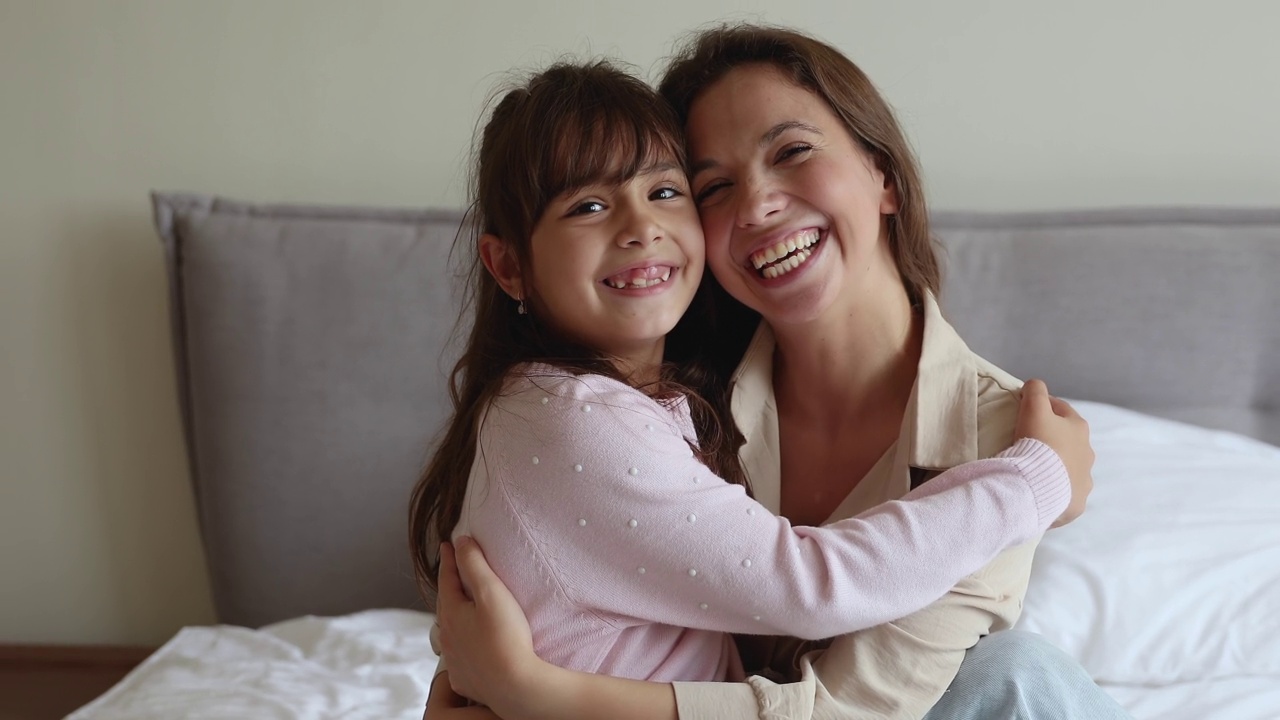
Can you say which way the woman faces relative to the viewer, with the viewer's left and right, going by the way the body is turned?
facing the viewer and to the left of the viewer

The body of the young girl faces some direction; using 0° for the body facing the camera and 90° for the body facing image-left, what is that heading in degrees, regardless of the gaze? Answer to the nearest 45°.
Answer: approximately 270°

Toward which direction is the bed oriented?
toward the camera

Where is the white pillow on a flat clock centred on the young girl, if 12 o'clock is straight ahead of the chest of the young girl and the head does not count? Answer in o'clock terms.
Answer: The white pillow is roughly at 11 o'clock from the young girl.
